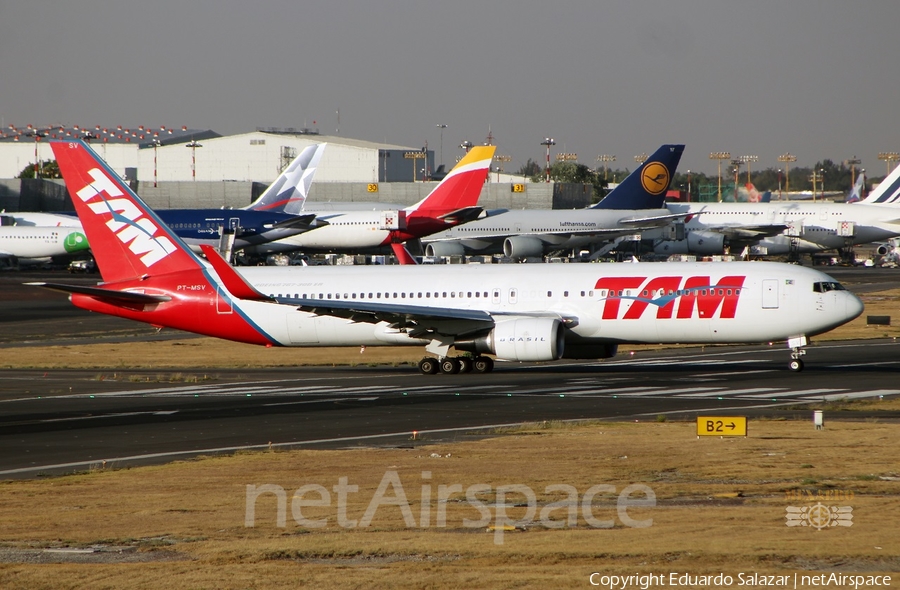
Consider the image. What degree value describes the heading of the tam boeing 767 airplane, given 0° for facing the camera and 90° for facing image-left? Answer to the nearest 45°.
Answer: approximately 270°
